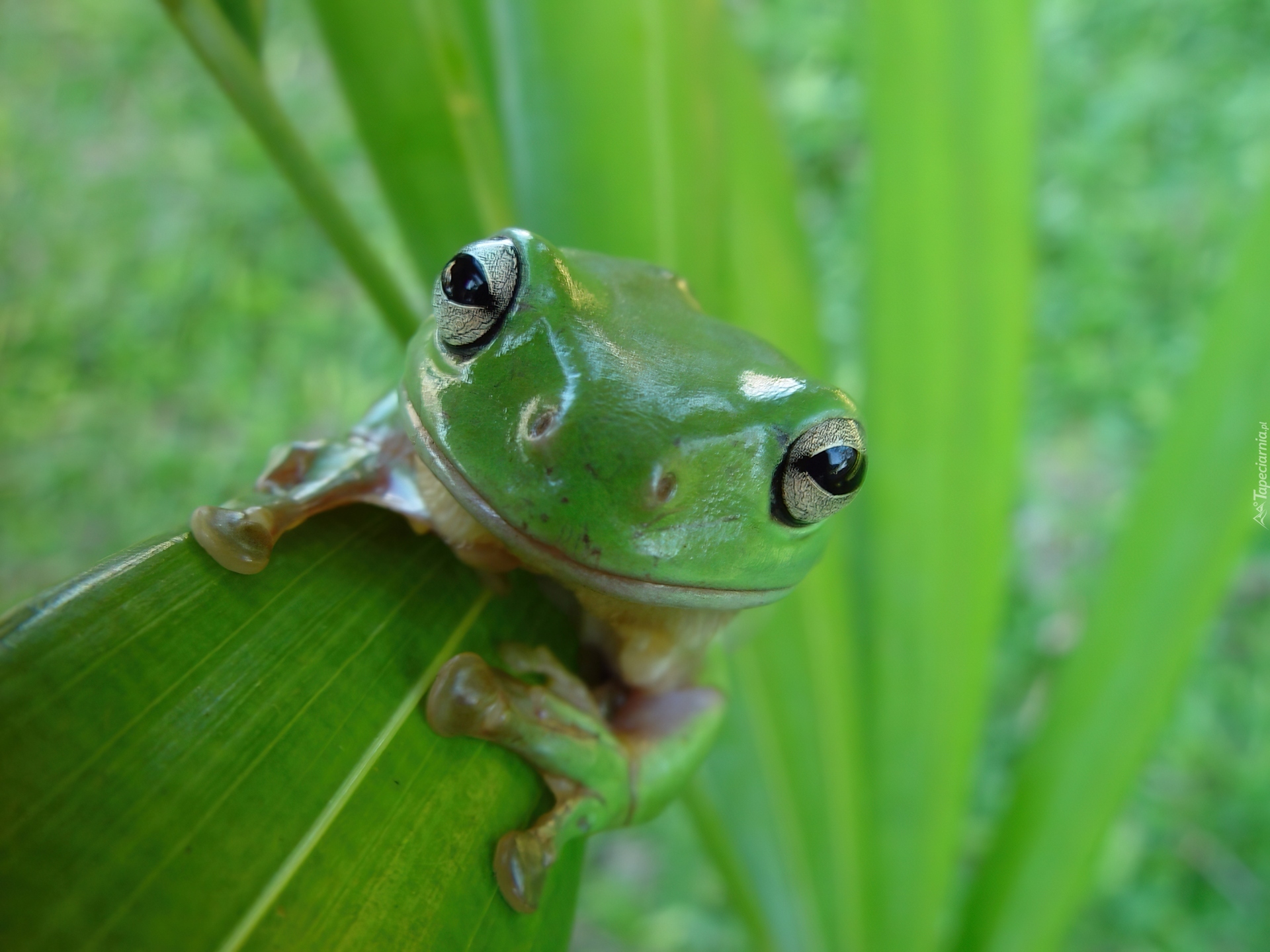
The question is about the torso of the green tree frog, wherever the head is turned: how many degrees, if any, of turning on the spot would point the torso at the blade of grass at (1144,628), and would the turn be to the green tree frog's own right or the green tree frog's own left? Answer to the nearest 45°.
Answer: approximately 90° to the green tree frog's own left

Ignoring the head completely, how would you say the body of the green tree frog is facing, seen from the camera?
toward the camera
